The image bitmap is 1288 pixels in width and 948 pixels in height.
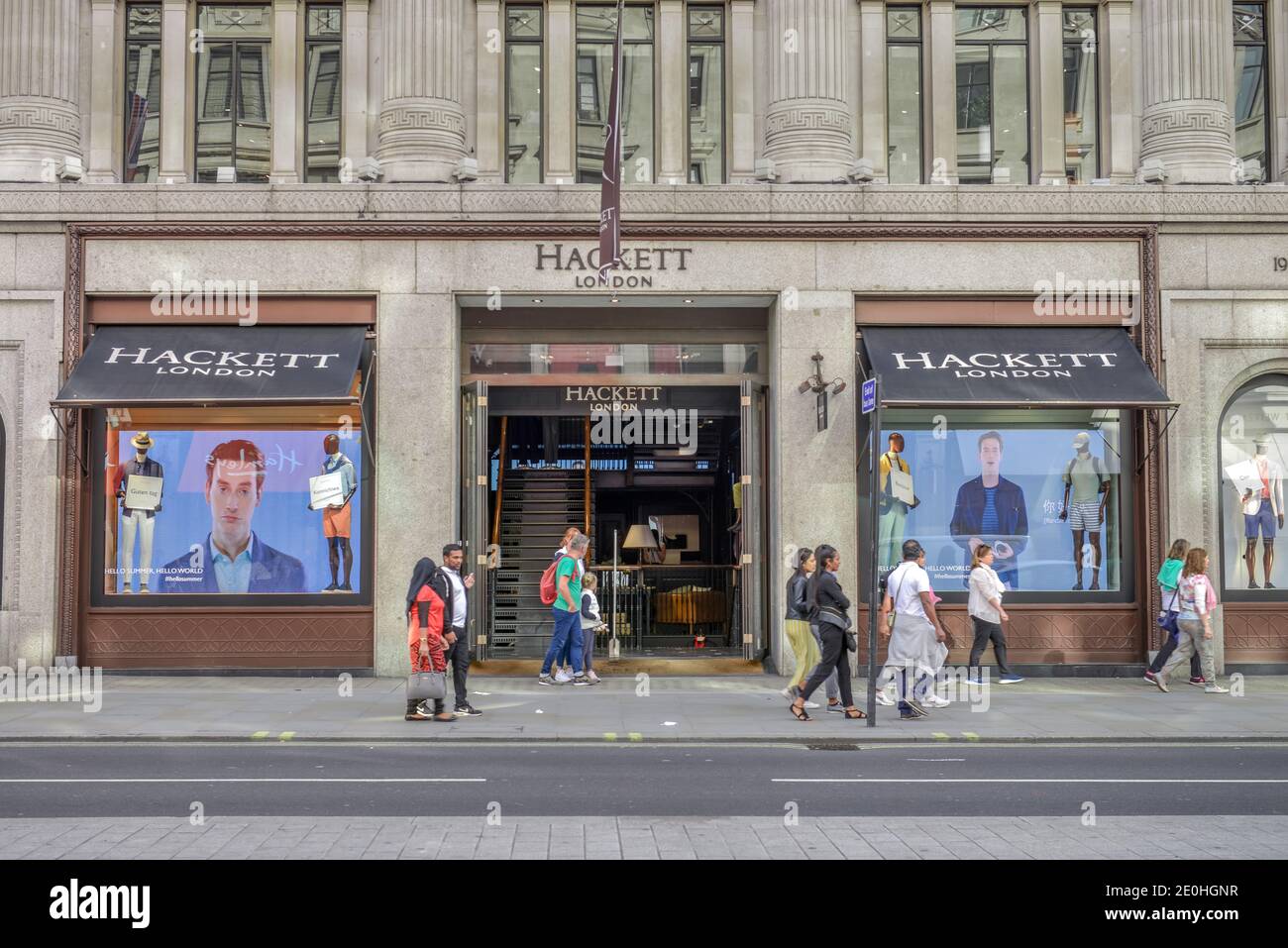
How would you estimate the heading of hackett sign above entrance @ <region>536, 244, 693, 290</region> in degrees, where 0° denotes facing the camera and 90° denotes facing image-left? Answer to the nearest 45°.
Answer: approximately 0°

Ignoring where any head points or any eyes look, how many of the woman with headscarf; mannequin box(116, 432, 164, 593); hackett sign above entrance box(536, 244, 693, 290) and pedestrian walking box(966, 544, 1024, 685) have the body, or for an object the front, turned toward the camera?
2

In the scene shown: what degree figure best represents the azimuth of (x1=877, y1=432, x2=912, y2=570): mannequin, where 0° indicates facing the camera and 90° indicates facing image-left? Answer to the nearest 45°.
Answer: approximately 315°

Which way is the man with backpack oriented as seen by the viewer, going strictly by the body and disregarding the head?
to the viewer's right

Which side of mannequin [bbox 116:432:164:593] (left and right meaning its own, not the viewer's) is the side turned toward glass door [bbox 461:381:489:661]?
left

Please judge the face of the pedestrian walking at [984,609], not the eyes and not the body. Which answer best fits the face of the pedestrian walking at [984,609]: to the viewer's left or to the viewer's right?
to the viewer's right

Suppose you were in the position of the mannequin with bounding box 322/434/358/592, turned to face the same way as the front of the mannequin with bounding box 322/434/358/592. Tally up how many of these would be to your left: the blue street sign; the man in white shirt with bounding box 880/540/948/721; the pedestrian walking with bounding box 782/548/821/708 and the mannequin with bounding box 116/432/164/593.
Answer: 3

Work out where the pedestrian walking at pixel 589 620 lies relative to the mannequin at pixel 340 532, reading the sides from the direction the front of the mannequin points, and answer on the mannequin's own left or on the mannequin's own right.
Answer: on the mannequin's own left

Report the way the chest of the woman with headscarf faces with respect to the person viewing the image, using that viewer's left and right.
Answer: facing to the right of the viewer

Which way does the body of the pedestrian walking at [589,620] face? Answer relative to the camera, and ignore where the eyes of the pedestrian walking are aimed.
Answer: to the viewer's right
